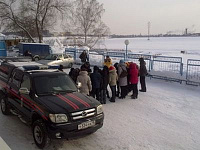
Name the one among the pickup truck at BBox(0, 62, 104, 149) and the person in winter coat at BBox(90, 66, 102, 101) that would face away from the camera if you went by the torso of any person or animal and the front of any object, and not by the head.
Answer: the person in winter coat

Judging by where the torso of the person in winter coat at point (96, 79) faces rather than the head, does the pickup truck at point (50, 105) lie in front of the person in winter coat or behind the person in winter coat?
behind

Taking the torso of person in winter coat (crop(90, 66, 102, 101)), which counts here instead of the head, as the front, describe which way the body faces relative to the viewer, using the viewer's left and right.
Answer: facing away from the viewer

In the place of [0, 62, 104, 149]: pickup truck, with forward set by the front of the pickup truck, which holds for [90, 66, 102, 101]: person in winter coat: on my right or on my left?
on my left

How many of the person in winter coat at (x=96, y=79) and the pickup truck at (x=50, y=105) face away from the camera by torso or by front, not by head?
1

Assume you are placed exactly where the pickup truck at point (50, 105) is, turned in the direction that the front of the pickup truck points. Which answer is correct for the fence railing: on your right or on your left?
on your left

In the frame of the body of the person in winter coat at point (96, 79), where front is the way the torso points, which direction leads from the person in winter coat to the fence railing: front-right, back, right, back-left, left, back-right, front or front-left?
front-right

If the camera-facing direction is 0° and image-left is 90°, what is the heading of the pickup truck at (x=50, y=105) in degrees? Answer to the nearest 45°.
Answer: approximately 315°

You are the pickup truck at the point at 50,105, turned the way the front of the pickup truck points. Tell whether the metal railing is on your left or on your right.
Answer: on your left
